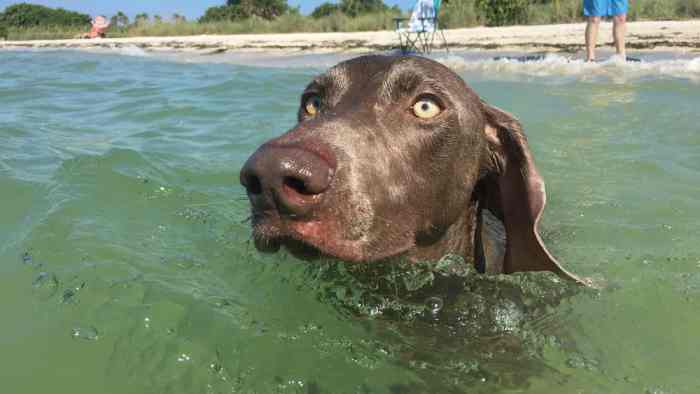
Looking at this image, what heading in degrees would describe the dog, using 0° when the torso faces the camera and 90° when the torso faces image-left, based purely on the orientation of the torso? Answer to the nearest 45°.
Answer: approximately 45°

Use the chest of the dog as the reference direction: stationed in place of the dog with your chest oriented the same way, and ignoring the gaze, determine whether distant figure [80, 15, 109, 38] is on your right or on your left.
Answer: on your right

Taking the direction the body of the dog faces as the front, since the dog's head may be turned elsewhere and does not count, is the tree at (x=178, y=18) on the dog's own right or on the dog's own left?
on the dog's own right

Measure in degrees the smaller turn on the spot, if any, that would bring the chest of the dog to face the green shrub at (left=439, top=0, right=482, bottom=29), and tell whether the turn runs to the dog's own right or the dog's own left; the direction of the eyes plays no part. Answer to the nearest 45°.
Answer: approximately 135° to the dog's own right

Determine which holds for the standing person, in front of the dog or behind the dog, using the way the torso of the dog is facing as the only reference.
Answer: behind
